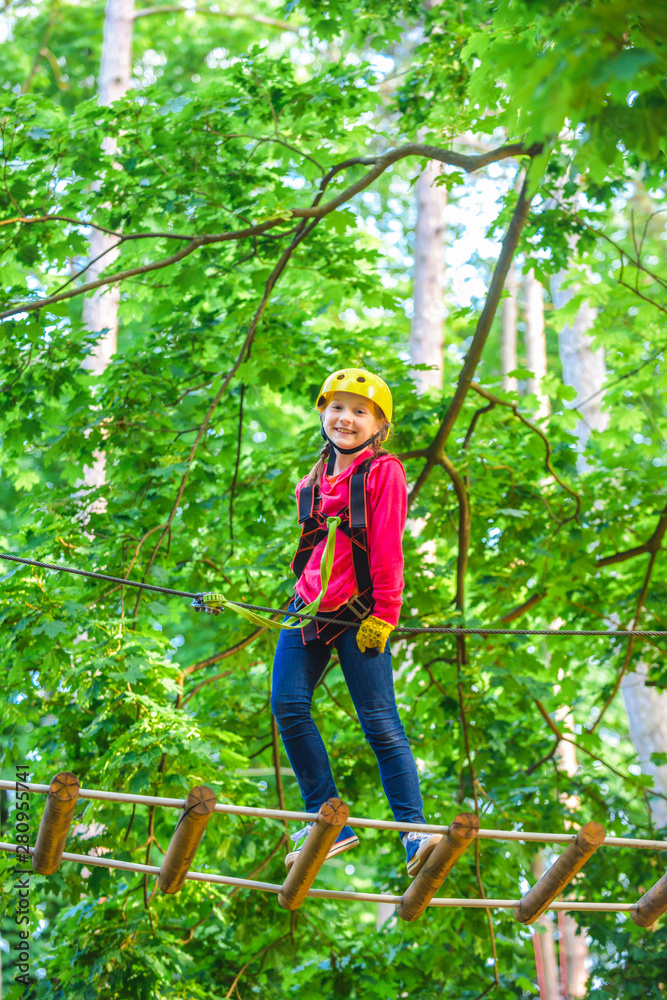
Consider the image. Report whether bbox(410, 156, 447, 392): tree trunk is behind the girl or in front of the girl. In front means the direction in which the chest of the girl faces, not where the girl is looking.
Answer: behind

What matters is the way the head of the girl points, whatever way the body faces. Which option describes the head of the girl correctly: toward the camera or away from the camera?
toward the camera

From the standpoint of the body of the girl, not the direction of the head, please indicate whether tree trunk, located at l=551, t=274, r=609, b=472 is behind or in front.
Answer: behind

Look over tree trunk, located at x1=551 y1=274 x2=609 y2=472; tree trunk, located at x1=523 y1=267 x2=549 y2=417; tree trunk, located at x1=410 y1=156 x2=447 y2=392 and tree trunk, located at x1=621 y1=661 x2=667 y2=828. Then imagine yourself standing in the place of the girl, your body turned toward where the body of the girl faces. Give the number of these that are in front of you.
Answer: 0

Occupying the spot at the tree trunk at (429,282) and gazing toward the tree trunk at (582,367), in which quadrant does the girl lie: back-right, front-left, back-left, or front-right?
back-right

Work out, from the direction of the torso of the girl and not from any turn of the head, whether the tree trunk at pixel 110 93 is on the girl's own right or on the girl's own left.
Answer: on the girl's own right

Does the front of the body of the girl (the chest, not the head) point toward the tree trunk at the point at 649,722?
no

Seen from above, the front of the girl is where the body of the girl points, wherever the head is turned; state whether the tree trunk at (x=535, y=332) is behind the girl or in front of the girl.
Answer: behind

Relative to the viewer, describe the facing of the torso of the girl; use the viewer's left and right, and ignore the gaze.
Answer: facing the viewer and to the left of the viewer
